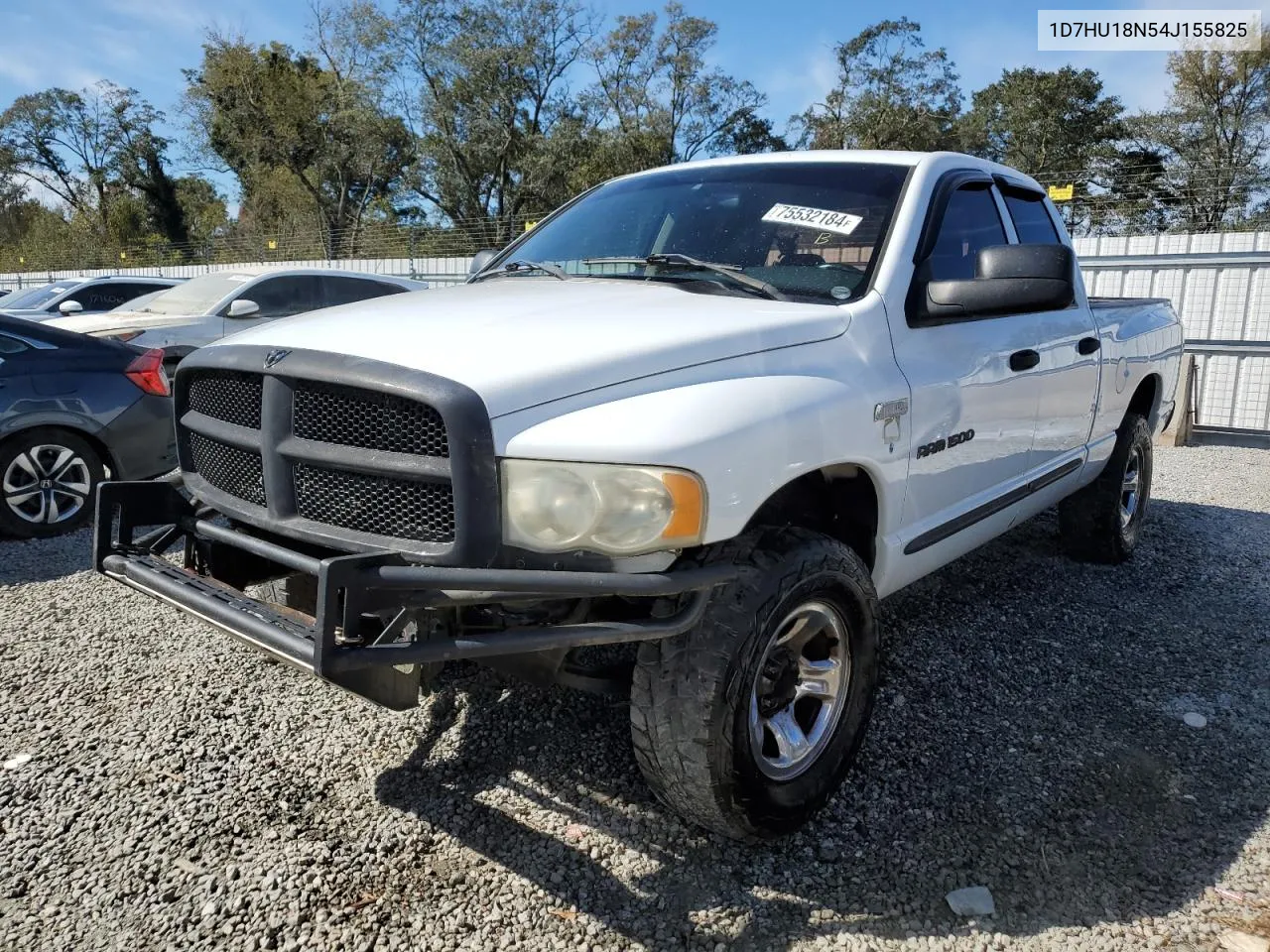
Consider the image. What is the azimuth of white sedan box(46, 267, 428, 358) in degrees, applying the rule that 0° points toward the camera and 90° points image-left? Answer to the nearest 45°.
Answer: approximately 45°

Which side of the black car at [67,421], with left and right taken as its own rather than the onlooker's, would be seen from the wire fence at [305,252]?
right

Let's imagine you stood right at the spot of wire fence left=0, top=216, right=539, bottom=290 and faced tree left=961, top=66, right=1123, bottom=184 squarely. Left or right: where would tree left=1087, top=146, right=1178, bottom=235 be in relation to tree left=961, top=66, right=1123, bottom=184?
right

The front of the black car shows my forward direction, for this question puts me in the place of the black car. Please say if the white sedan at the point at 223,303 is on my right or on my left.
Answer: on my right

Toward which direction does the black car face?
to the viewer's left

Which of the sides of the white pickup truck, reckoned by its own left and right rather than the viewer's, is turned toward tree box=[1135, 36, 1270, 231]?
back

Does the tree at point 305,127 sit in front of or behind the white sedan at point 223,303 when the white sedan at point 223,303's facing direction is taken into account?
behind

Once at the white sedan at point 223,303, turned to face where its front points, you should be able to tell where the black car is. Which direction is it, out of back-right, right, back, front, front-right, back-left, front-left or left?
front-left

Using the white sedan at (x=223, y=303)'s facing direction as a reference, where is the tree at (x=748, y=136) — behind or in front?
behind
